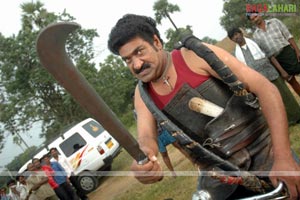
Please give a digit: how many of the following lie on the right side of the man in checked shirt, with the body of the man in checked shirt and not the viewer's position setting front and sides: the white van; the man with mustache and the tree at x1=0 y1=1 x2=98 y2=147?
2

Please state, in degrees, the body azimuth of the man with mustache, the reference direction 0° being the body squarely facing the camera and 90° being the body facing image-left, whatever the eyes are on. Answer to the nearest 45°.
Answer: approximately 45°

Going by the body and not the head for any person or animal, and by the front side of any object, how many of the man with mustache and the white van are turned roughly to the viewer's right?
0

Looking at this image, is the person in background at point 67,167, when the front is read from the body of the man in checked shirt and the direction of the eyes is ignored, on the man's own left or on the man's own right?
on the man's own right

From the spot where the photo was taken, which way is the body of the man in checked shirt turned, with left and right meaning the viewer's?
facing the viewer and to the left of the viewer

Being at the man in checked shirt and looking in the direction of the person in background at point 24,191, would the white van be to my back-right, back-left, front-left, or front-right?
front-right

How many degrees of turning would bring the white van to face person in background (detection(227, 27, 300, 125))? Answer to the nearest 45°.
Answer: approximately 135° to its left

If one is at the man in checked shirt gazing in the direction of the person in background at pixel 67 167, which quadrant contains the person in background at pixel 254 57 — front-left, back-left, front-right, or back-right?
front-left

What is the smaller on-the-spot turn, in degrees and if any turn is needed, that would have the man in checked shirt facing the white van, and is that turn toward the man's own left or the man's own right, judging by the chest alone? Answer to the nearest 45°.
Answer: approximately 90° to the man's own right

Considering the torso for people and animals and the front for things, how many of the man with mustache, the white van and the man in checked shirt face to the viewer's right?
0
